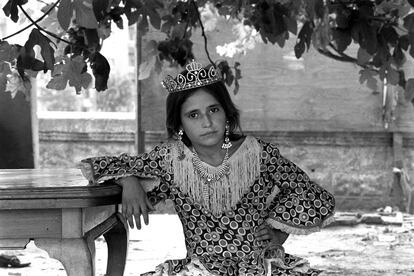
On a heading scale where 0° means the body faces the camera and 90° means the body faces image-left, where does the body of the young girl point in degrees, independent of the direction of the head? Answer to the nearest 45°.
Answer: approximately 0°

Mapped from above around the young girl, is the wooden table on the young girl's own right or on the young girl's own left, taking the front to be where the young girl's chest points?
on the young girl's own right
